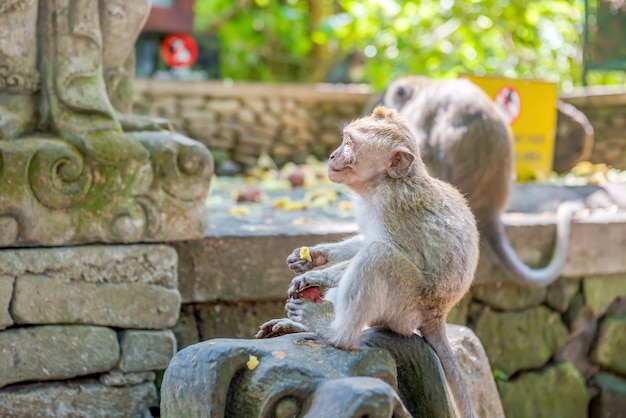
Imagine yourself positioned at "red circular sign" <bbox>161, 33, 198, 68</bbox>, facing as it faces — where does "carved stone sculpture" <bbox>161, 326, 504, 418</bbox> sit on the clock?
The carved stone sculpture is roughly at 12 o'clock from the red circular sign.

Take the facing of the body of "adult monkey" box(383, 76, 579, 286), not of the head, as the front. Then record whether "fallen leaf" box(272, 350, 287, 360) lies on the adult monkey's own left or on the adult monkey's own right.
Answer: on the adult monkey's own left

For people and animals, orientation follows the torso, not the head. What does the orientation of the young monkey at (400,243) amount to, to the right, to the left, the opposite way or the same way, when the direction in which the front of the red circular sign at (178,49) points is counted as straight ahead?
to the right

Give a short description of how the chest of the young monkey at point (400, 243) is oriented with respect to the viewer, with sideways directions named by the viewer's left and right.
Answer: facing to the left of the viewer

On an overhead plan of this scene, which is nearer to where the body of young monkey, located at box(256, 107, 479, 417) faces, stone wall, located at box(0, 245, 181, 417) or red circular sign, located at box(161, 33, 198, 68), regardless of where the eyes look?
the stone wall

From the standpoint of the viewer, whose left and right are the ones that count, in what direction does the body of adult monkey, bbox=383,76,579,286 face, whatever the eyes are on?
facing away from the viewer and to the left of the viewer

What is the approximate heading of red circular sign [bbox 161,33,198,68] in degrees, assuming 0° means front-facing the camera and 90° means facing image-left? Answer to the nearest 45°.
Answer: approximately 0°

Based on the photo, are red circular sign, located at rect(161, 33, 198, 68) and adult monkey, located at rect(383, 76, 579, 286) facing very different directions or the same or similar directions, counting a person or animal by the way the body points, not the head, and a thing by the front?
very different directions
